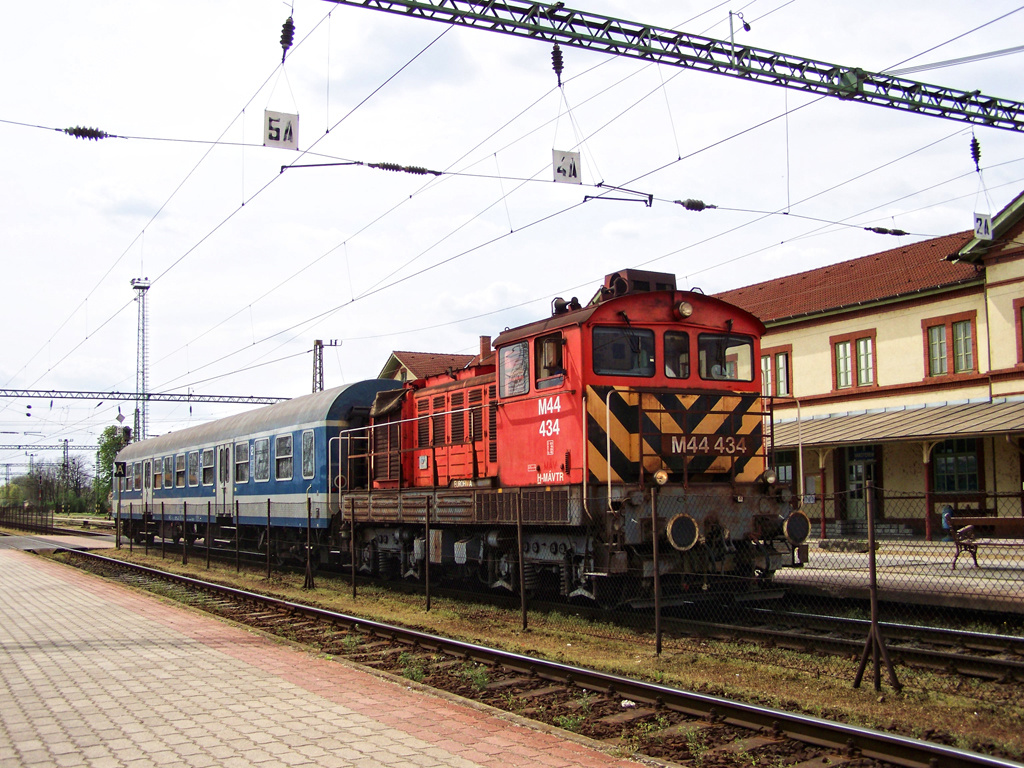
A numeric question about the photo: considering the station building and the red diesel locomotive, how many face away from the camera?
0

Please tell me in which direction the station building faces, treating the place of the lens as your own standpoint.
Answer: facing the viewer and to the left of the viewer

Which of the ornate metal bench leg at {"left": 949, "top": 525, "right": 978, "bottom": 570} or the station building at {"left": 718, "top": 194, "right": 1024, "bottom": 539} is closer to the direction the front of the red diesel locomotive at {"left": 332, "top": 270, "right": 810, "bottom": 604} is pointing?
the ornate metal bench leg

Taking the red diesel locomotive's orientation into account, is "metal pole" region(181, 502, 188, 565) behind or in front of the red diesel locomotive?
behind

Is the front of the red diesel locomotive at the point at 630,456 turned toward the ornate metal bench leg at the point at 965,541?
no

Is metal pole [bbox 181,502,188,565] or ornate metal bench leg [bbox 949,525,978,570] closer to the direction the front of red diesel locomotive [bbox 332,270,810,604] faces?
the ornate metal bench leg

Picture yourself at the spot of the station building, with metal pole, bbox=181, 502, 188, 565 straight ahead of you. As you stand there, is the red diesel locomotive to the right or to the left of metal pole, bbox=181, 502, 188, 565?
left

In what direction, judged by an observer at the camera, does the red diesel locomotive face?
facing the viewer and to the right of the viewer

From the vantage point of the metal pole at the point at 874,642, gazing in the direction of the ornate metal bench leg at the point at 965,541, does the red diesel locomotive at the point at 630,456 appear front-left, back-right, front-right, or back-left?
front-left

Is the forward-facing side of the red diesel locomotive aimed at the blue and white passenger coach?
no

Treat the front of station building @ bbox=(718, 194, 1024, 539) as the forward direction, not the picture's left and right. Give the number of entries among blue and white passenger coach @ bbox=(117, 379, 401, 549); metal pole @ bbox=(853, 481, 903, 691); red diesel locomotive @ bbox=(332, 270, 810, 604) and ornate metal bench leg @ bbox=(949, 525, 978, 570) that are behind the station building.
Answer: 0

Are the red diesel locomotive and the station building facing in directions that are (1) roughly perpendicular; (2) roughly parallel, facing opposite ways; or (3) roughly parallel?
roughly perpendicular

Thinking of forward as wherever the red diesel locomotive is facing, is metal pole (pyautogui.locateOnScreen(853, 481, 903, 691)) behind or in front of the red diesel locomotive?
in front

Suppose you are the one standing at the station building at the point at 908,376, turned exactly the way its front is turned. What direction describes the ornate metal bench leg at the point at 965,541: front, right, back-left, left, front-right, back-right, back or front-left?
front-left
